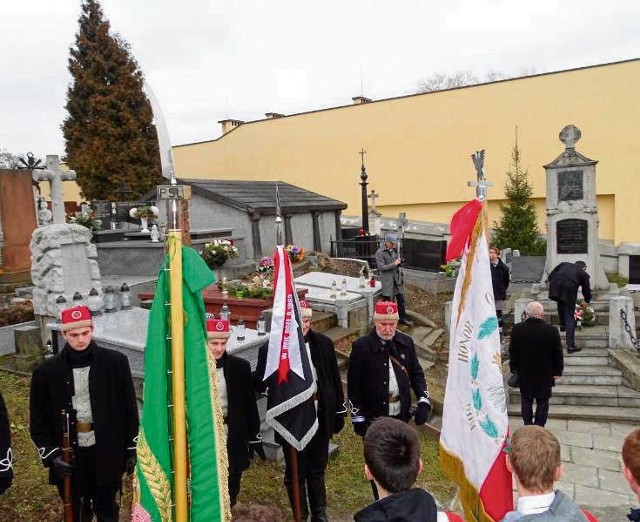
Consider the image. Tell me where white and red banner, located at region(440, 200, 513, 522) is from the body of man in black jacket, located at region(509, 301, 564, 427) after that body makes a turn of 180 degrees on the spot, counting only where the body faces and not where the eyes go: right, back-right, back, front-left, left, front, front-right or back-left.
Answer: front

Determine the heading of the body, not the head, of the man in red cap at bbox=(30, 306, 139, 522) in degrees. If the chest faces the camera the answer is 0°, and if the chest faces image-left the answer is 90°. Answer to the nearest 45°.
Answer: approximately 0°

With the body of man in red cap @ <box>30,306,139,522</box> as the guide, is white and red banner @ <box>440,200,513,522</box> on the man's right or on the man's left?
on the man's left

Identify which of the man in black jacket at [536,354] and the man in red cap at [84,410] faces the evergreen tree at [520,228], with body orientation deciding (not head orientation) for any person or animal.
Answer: the man in black jacket

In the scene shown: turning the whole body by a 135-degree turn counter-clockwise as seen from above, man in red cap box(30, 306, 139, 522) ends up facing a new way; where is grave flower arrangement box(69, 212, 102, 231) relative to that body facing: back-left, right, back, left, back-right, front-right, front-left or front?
front-left

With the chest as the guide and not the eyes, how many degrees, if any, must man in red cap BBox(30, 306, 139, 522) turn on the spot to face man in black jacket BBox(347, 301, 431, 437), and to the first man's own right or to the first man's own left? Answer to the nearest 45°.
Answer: approximately 90° to the first man's own left

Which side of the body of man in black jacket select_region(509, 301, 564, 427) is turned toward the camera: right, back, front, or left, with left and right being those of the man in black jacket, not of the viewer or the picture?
back

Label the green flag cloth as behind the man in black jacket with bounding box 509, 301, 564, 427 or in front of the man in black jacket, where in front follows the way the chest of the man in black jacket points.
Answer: behind

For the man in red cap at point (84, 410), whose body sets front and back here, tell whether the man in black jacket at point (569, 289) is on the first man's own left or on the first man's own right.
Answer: on the first man's own left

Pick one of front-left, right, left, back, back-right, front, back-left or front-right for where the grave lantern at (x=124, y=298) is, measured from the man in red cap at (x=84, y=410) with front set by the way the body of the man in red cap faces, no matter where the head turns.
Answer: back

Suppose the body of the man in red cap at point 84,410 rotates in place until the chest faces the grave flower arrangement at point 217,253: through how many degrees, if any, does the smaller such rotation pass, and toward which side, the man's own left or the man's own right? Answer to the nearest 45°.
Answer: approximately 180°
